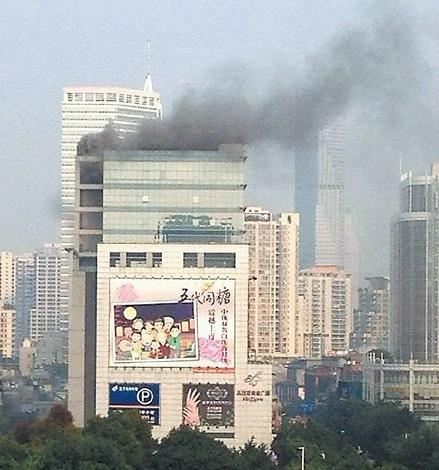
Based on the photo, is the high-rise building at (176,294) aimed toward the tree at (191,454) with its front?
yes

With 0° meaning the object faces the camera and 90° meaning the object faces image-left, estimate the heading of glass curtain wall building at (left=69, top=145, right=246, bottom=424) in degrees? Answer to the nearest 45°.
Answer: approximately 0°
